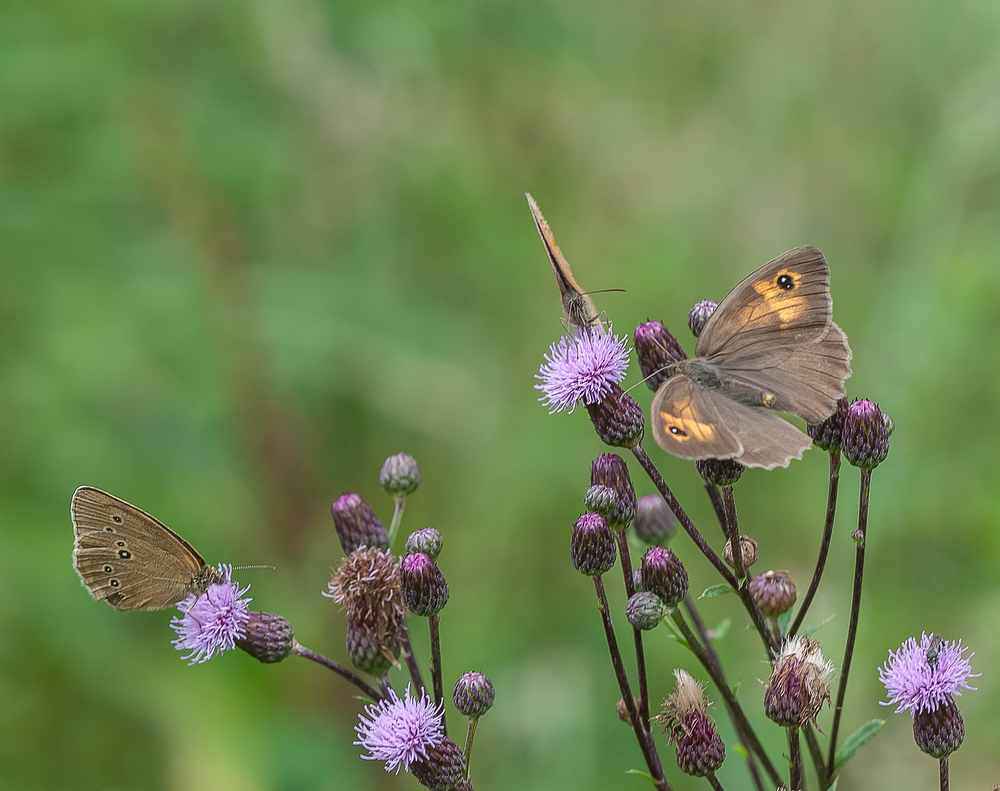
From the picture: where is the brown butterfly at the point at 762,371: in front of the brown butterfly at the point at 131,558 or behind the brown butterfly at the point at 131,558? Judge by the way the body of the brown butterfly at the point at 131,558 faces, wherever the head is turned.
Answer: in front

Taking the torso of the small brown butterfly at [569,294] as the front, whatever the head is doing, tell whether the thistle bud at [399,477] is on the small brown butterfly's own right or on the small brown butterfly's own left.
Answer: on the small brown butterfly's own right

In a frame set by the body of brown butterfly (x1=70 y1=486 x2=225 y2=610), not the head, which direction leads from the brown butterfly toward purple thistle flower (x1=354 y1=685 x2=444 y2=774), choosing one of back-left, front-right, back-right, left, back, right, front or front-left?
front-right

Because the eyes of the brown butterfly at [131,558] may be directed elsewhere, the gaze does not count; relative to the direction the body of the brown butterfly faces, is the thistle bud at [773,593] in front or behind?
in front

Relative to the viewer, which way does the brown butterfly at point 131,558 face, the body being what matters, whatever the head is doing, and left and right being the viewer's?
facing to the right of the viewer

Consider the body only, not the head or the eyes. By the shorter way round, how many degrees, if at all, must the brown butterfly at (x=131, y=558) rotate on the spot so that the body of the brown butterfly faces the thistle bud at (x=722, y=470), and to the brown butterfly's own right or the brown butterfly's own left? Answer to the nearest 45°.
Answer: approximately 45° to the brown butterfly's own right

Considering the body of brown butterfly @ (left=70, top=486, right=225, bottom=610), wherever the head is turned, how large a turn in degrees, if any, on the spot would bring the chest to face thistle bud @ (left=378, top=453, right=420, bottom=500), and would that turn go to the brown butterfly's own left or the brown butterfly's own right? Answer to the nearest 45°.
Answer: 0° — it already faces it

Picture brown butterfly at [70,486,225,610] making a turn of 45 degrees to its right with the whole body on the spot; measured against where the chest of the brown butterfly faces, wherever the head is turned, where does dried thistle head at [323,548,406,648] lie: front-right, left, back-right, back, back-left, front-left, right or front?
front

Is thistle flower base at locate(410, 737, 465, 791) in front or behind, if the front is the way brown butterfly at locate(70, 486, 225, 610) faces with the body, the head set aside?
in front

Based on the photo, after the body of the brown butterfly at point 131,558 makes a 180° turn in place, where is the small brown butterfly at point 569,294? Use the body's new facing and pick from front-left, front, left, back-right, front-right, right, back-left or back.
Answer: back-left
